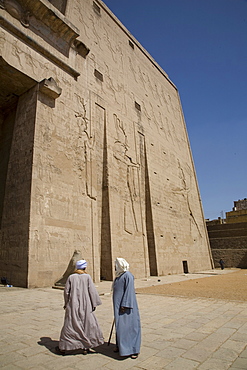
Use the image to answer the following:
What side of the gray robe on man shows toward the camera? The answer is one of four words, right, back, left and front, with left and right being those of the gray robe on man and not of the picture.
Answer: back

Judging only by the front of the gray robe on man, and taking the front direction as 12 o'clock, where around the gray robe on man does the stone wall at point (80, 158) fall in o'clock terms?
The stone wall is roughly at 12 o'clock from the gray robe on man.

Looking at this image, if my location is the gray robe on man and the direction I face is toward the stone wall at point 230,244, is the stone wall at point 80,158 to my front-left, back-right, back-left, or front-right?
front-left

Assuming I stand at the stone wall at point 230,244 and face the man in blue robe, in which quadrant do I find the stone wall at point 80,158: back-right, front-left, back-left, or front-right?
front-right

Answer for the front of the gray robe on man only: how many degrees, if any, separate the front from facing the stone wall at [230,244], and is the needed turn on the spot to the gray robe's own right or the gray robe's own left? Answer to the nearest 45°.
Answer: approximately 45° to the gray robe's own right
